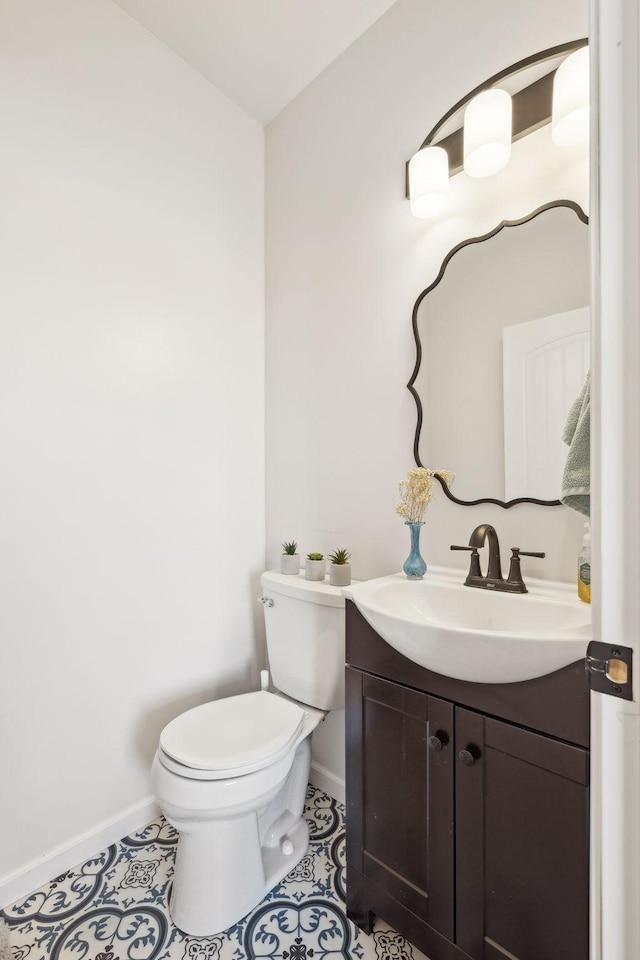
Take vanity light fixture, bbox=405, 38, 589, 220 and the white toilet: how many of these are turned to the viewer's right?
0

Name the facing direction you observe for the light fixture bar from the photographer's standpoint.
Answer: facing the viewer and to the left of the viewer

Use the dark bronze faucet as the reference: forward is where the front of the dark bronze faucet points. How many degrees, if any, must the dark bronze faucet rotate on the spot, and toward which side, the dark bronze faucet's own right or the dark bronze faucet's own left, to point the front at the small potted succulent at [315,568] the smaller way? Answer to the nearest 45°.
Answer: approximately 45° to the dark bronze faucet's own right

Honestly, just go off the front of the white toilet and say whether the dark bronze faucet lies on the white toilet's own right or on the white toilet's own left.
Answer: on the white toilet's own left

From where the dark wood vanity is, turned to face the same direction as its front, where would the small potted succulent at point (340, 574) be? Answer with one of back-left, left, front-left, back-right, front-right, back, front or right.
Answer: right

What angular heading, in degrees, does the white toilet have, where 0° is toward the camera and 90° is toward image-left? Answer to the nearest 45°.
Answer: approximately 45°

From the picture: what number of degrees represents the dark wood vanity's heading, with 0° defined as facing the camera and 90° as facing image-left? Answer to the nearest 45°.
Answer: approximately 45°

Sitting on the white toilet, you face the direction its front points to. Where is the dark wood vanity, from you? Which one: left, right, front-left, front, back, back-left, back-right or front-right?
left
